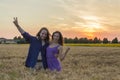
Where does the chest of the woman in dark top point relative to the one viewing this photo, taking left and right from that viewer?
facing the viewer and to the right of the viewer

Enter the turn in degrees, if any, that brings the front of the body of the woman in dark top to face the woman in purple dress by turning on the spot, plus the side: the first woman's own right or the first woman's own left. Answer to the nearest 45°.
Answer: approximately 45° to the first woman's own left
